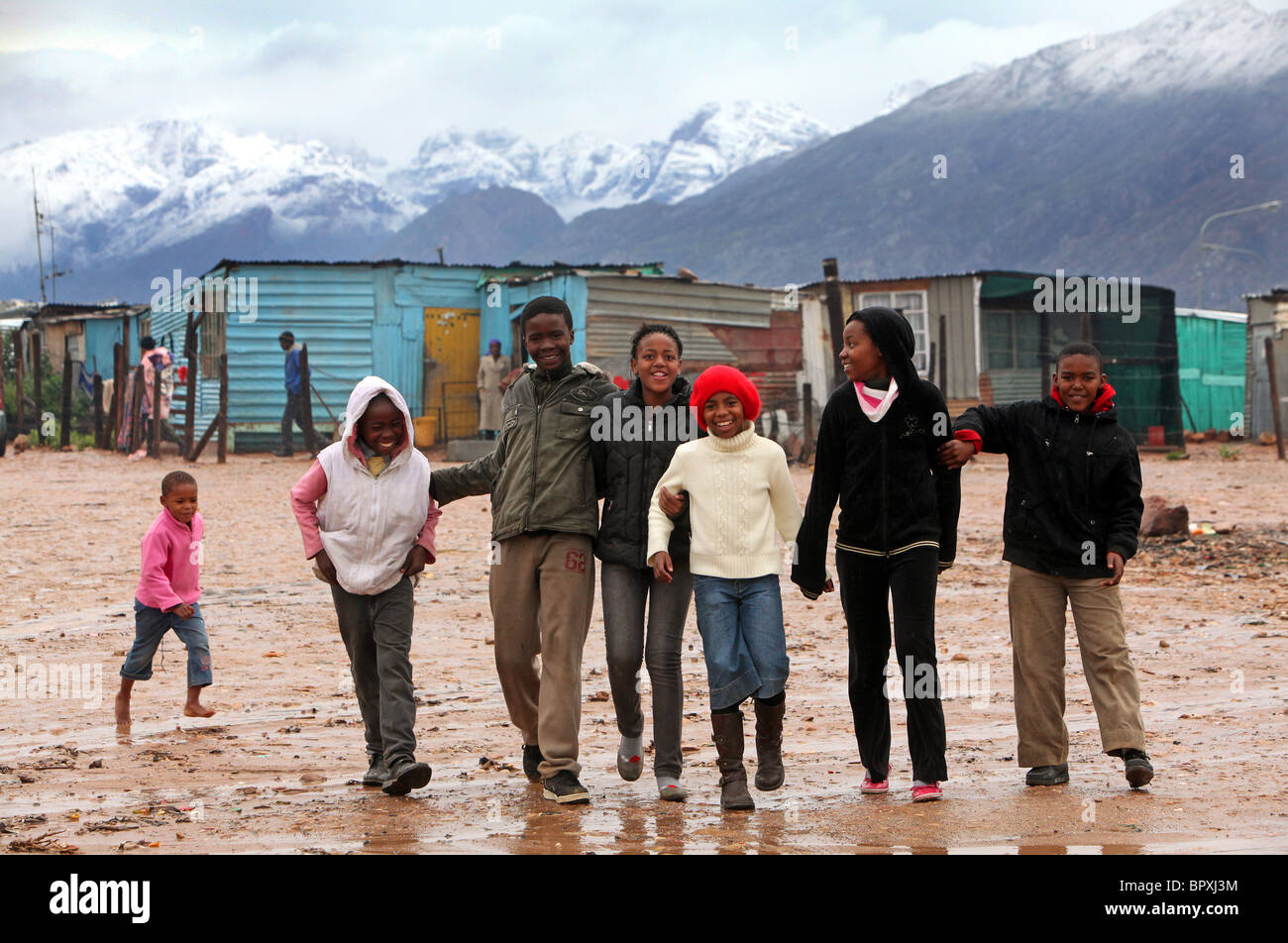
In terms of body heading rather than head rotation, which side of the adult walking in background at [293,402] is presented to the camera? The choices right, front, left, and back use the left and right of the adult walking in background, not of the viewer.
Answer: left

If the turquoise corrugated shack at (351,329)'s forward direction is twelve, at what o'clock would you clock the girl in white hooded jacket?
The girl in white hooded jacket is roughly at 12 o'clock from the turquoise corrugated shack.

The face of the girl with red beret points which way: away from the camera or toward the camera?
toward the camera

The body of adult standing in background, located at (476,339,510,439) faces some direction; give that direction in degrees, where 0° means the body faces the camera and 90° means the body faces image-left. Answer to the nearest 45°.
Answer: approximately 0°

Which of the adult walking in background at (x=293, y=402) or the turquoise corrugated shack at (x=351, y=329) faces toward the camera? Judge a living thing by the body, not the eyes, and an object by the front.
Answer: the turquoise corrugated shack

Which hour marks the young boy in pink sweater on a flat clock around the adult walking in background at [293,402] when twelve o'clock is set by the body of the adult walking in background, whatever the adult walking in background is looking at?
The young boy in pink sweater is roughly at 9 o'clock from the adult walking in background.

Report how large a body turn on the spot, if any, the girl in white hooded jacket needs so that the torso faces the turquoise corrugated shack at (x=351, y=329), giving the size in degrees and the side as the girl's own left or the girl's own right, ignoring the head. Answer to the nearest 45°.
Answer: approximately 180°

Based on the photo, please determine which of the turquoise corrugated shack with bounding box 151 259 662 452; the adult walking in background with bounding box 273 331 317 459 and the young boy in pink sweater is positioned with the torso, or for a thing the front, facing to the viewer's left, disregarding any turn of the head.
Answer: the adult walking in background

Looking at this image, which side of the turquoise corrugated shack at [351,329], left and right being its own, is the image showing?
front

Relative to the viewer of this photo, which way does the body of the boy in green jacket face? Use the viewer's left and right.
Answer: facing the viewer

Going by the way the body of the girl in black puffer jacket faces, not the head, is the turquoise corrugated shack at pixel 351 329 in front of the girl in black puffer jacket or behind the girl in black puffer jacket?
behind

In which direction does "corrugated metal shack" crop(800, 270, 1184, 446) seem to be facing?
toward the camera

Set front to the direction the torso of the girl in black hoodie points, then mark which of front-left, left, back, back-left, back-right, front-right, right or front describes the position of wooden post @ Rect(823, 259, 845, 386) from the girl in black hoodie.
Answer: back
